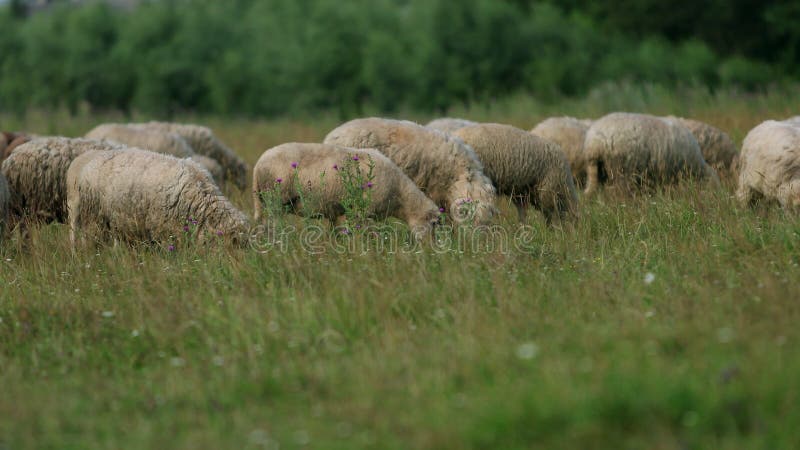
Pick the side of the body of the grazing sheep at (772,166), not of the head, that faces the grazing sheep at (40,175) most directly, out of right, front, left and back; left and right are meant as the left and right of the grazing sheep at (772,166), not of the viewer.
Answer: back

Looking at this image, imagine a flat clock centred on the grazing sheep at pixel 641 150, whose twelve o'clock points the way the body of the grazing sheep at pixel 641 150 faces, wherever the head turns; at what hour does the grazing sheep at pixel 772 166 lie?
the grazing sheep at pixel 772 166 is roughly at 2 o'clock from the grazing sheep at pixel 641 150.

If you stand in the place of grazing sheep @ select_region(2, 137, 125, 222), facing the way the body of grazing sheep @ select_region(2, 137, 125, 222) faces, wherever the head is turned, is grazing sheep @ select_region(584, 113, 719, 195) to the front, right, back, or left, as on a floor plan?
front

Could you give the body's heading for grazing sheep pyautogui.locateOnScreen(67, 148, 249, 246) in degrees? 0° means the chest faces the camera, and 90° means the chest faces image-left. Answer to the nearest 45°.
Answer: approximately 270°

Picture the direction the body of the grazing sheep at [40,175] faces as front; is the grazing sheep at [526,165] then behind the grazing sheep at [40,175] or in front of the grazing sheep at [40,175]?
in front

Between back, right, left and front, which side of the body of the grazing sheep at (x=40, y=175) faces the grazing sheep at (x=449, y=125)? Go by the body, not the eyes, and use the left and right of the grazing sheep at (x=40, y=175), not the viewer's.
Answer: front

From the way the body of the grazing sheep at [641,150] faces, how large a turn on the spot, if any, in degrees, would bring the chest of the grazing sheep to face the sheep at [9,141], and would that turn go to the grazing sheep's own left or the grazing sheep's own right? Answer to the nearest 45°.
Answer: approximately 180°

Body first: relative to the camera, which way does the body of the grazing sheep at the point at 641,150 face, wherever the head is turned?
to the viewer's right

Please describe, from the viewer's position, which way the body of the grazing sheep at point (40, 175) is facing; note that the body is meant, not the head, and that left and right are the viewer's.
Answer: facing to the right of the viewer

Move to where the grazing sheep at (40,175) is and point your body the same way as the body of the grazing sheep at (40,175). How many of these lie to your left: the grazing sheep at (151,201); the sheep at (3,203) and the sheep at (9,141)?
1

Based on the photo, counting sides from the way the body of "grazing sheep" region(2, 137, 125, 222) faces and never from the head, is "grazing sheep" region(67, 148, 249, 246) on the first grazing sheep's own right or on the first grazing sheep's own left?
on the first grazing sheep's own right
